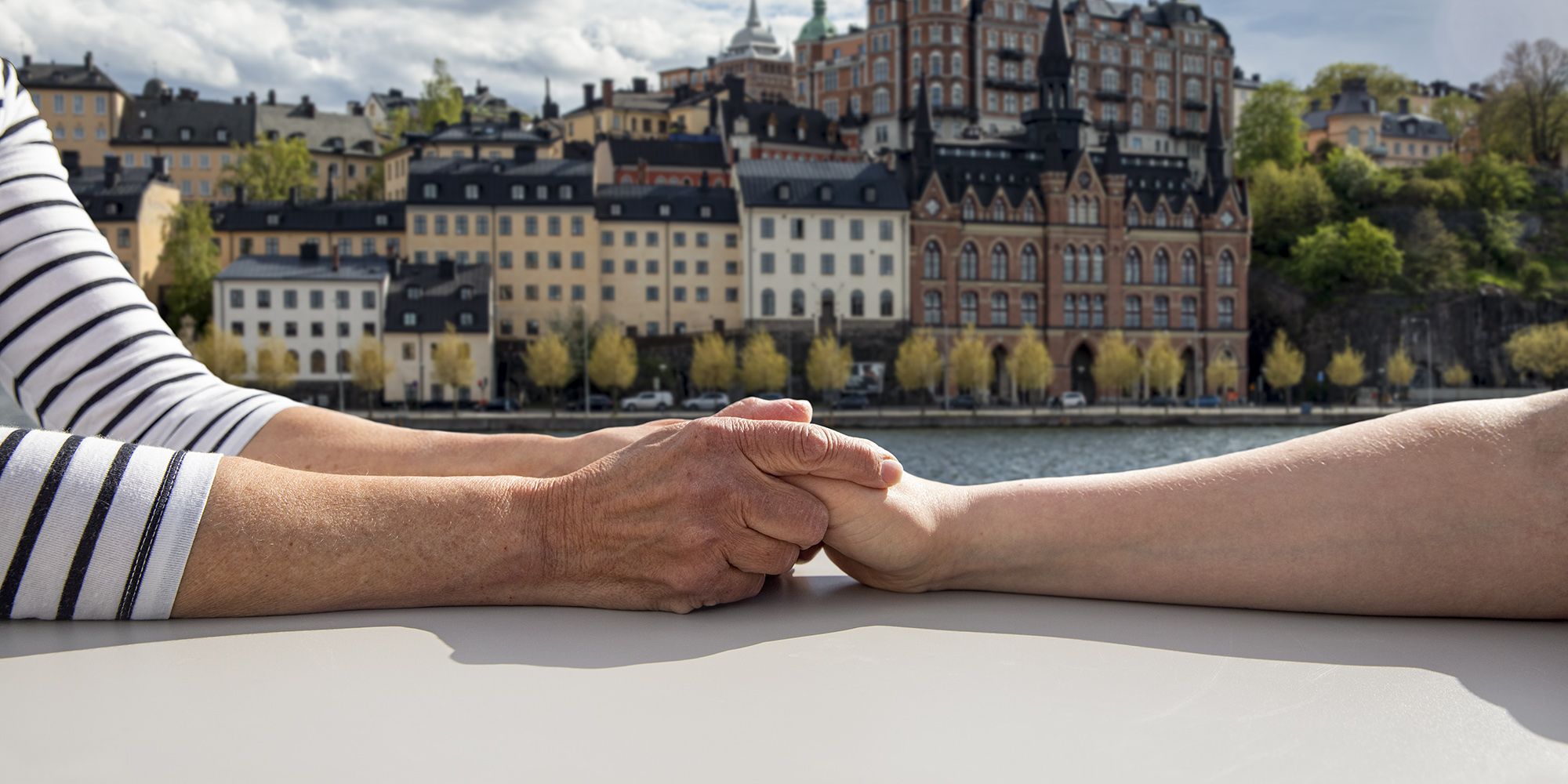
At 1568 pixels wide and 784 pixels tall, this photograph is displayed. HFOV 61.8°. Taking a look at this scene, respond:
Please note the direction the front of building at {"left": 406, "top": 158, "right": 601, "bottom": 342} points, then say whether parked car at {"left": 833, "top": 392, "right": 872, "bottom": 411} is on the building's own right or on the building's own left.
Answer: on the building's own left

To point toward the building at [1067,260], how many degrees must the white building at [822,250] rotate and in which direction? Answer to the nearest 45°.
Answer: approximately 90° to its left

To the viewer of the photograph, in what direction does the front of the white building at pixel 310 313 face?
facing the viewer

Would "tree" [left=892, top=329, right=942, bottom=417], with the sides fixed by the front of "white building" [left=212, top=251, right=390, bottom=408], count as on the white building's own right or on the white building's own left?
on the white building's own left

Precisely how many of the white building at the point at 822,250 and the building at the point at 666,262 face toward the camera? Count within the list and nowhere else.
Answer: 2

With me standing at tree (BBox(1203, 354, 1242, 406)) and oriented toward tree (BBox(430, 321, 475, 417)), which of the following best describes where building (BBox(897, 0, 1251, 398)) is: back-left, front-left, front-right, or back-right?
front-right

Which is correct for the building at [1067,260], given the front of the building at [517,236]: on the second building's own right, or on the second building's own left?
on the second building's own left

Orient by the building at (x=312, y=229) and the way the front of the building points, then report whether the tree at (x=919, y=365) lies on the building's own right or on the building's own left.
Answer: on the building's own left

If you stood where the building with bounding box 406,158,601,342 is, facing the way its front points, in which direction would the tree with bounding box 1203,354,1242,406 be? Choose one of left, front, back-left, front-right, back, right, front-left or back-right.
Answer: left

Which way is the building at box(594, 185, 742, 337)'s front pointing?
toward the camera

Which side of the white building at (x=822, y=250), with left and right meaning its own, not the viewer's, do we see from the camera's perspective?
front

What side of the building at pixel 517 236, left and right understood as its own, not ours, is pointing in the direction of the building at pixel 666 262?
left

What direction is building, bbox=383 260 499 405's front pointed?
toward the camera

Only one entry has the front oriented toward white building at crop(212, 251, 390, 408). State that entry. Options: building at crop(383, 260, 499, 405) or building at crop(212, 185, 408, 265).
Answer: building at crop(212, 185, 408, 265)
